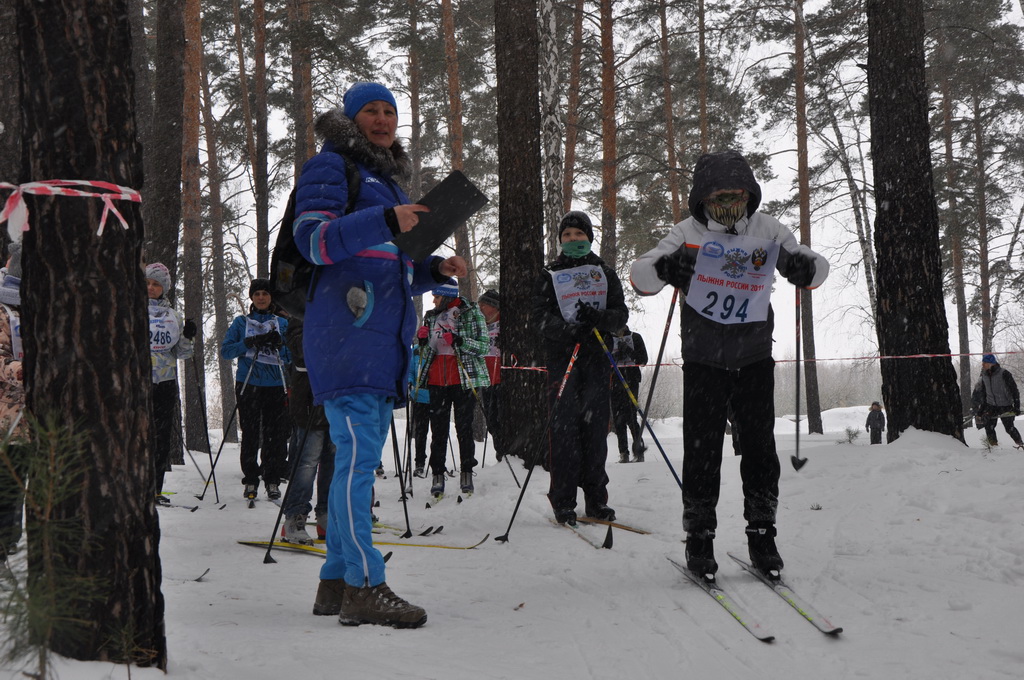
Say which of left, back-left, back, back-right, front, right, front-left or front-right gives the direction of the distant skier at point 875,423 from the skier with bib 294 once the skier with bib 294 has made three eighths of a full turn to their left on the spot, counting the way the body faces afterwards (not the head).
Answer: front-left

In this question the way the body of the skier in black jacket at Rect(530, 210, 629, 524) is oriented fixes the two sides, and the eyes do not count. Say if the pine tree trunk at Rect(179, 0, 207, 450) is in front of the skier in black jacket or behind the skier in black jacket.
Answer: behind

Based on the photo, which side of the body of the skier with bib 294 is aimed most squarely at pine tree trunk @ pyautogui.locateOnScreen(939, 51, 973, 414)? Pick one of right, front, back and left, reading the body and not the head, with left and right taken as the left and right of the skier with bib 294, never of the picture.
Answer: back

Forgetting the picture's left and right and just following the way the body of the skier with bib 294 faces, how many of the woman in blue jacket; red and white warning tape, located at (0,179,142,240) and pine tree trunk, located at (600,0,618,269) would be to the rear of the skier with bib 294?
1

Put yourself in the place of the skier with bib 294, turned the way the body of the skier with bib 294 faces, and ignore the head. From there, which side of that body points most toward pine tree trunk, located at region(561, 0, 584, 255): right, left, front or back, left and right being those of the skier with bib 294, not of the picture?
back

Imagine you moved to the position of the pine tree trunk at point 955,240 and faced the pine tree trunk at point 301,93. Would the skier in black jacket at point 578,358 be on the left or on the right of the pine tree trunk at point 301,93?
left

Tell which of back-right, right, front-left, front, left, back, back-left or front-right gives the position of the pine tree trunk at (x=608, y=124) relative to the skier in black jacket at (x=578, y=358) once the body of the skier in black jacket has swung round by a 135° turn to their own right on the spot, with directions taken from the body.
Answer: front-right

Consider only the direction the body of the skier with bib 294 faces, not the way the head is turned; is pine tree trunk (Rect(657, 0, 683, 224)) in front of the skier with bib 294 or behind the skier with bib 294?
behind

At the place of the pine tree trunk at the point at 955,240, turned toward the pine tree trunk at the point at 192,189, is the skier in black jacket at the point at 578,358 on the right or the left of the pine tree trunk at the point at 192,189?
left

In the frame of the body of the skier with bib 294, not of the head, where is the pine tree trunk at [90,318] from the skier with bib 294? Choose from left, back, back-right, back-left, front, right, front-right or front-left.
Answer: front-right

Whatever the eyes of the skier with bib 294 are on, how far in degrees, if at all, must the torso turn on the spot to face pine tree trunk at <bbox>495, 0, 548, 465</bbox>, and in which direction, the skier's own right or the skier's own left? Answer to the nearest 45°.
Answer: approximately 135° to the skier's own right

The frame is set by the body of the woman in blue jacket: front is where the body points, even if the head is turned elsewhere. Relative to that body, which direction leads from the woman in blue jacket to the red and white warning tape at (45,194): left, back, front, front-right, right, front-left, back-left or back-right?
back-right
